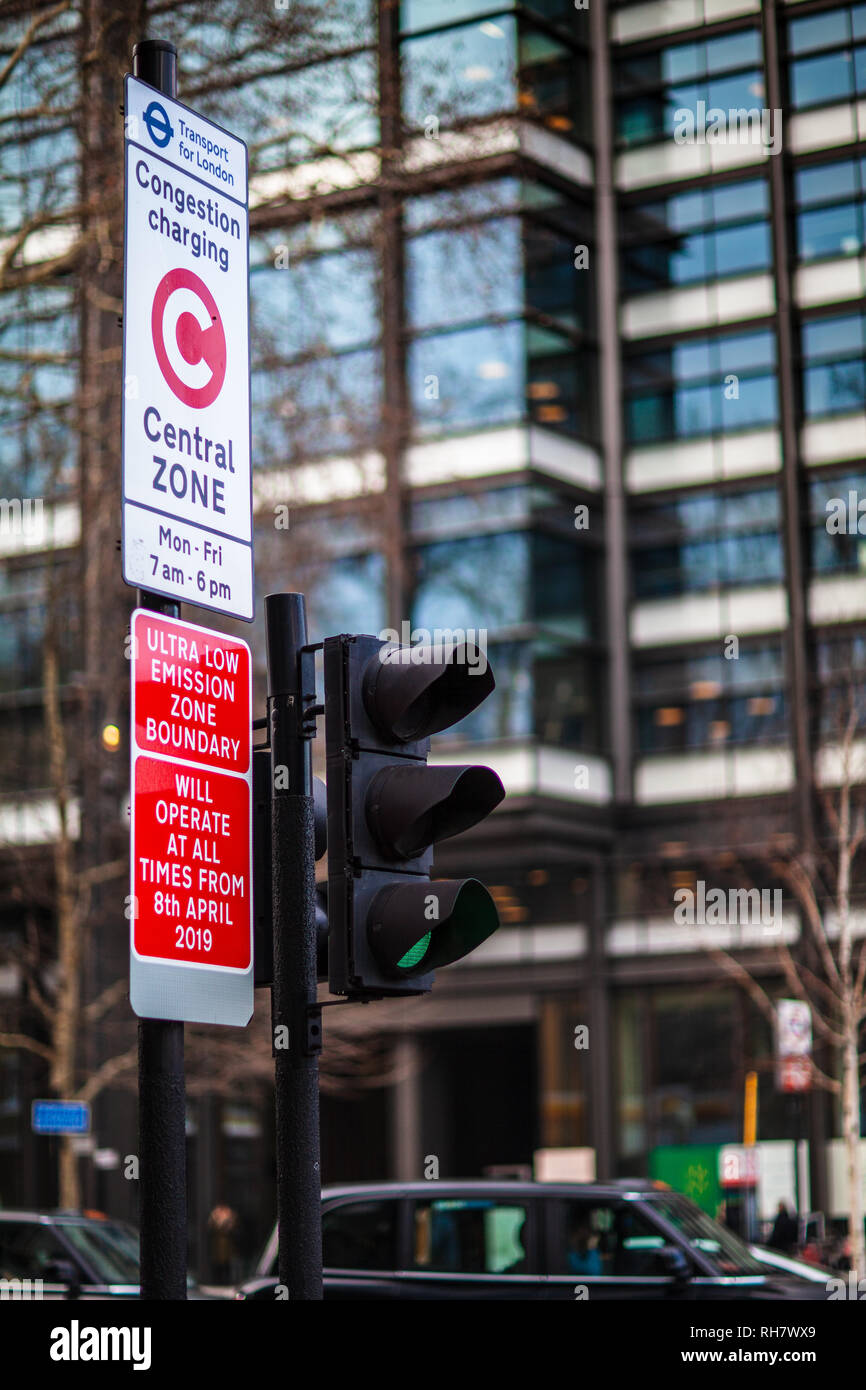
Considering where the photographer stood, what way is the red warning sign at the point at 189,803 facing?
facing the viewer and to the right of the viewer

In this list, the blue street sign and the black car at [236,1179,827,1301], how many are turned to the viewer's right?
1

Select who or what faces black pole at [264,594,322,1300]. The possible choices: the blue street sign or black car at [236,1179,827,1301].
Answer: the blue street sign

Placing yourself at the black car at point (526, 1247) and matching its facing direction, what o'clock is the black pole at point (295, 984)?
The black pole is roughly at 3 o'clock from the black car.

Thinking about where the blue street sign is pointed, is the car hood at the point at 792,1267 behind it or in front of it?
in front

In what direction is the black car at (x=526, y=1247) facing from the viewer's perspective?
to the viewer's right

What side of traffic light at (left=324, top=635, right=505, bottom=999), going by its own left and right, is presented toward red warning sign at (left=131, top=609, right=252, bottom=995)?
right

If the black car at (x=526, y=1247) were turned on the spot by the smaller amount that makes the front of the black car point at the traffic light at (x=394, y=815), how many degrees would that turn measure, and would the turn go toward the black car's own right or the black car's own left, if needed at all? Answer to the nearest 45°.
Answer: approximately 90° to the black car's own right

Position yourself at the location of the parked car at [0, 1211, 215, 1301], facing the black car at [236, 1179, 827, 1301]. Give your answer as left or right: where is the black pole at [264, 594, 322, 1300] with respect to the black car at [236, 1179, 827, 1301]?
right

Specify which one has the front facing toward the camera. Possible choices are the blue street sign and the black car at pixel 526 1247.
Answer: the blue street sign

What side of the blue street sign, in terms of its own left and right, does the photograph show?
front
